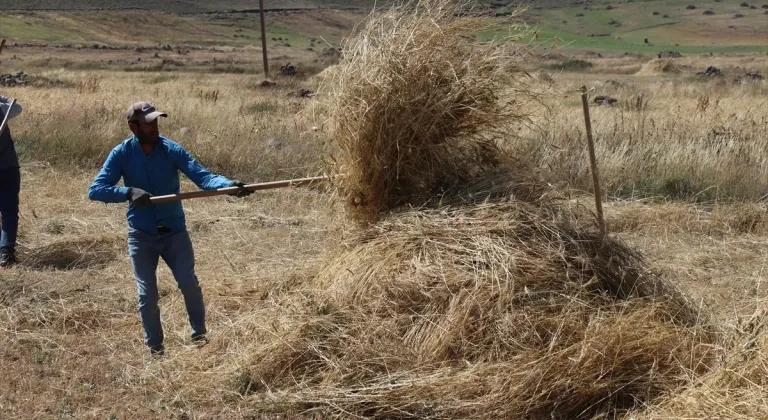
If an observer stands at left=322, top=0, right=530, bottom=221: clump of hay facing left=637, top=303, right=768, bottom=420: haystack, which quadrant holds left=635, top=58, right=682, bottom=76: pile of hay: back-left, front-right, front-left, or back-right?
back-left

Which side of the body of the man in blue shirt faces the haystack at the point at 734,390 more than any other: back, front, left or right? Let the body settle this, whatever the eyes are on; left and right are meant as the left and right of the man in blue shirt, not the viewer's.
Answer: front

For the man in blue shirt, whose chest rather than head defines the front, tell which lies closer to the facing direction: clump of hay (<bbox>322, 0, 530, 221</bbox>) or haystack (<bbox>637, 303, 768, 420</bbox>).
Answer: the haystack

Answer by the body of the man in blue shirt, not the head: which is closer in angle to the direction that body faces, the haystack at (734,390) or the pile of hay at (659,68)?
the haystack

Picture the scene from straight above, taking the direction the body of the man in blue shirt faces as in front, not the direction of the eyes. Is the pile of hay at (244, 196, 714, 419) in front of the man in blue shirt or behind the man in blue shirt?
in front

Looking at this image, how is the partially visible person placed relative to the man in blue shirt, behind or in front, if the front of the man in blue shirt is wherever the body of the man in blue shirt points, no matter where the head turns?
behind

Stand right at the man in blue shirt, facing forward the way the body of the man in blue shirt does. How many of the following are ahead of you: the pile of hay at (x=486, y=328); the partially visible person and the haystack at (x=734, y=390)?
2

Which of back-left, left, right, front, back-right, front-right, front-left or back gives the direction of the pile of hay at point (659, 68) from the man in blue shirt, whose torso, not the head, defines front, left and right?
left

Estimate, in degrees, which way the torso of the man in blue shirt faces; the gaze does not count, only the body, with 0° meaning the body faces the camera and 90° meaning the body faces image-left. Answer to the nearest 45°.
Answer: approximately 315°
